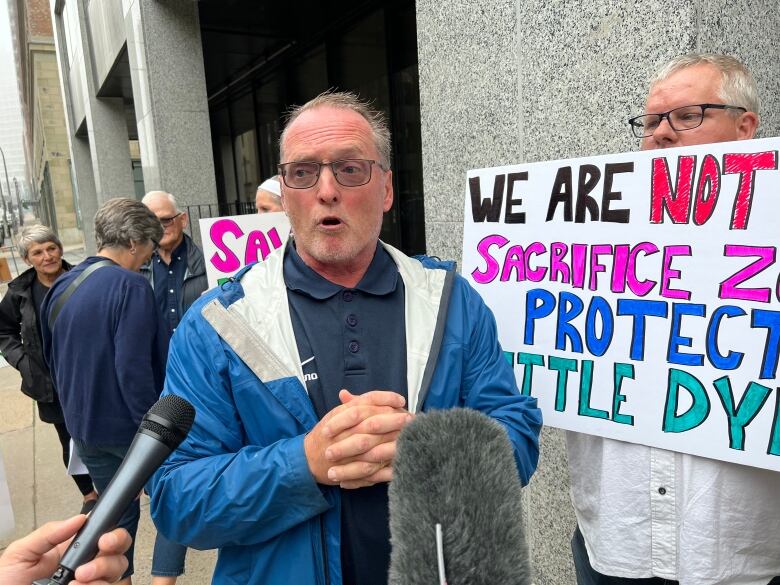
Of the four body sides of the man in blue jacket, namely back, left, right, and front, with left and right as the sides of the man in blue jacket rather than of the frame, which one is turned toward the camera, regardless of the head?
front

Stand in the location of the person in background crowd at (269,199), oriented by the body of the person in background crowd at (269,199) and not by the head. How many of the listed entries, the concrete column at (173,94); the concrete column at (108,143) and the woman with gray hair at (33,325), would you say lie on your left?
0

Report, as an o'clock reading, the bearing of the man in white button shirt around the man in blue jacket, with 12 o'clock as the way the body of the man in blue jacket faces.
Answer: The man in white button shirt is roughly at 9 o'clock from the man in blue jacket.

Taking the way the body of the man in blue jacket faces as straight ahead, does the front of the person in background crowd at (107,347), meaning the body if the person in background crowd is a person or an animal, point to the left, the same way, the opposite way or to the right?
the opposite way

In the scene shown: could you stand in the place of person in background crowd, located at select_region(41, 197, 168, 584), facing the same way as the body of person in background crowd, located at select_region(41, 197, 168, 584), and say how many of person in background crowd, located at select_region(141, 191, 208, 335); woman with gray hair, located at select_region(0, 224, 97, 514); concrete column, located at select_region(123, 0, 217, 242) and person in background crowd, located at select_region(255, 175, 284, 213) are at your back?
0

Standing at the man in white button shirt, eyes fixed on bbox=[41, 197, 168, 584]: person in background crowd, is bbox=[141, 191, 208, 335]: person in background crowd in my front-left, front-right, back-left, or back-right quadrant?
front-right

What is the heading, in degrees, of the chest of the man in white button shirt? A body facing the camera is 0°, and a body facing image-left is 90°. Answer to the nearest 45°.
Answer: approximately 45°

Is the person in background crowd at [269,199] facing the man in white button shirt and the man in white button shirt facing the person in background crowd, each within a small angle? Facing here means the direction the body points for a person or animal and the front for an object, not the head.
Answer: no

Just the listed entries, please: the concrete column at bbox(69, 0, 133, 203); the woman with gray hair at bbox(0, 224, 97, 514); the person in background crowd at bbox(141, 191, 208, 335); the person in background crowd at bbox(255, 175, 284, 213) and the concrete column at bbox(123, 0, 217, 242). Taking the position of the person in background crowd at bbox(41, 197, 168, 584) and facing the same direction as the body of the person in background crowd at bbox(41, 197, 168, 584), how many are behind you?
0

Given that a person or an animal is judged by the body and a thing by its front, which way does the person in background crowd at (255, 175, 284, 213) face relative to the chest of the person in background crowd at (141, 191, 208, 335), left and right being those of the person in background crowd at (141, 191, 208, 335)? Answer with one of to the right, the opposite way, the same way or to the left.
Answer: the same way

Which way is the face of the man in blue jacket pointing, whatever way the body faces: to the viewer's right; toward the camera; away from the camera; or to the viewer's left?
toward the camera

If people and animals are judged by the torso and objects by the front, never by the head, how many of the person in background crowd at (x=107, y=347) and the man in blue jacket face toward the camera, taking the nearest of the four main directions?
1

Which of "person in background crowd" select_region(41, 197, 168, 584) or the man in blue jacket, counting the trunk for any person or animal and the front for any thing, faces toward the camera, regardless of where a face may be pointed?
the man in blue jacket

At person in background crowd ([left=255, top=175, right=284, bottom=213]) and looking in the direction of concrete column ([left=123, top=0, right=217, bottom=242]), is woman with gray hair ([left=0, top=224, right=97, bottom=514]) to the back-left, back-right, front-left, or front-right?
front-left
